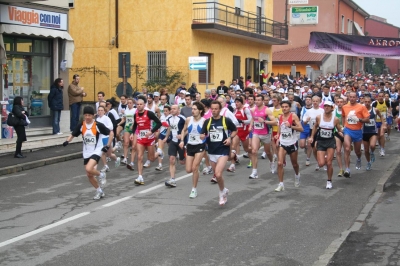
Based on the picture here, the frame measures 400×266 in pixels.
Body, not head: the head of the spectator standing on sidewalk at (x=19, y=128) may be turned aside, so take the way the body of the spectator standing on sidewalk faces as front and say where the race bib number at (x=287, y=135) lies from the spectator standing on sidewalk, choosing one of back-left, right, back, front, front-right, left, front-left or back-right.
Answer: front-right

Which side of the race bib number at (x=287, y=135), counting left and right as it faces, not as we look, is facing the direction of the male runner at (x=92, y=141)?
right

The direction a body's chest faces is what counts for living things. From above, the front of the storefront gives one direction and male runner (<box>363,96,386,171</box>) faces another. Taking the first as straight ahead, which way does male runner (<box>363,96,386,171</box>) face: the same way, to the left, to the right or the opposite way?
to the right

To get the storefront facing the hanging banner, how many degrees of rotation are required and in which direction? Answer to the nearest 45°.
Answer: approximately 45° to its left

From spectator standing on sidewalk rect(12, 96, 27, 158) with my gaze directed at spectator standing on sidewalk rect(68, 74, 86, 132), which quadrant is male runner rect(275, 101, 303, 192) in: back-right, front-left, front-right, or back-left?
back-right

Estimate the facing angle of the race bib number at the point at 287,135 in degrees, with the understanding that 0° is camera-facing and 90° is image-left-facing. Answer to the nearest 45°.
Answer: approximately 0°

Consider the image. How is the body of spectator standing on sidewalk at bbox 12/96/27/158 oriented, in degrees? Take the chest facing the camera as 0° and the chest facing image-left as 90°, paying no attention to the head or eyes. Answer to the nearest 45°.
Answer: approximately 270°

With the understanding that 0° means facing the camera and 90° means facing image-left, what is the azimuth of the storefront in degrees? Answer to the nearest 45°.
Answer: approximately 315°

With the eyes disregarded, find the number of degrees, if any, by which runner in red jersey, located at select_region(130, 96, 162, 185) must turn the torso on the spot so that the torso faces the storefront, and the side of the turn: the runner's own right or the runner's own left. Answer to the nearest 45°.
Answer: approximately 90° to the runner's own right

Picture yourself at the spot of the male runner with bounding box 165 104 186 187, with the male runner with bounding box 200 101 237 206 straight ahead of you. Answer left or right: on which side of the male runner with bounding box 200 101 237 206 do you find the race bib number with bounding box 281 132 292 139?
left

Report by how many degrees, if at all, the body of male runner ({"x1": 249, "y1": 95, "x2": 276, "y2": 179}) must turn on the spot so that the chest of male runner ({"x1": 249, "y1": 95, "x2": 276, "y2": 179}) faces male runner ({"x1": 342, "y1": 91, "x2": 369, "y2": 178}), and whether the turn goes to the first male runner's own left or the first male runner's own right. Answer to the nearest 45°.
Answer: approximately 135° to the first male runner's own left
